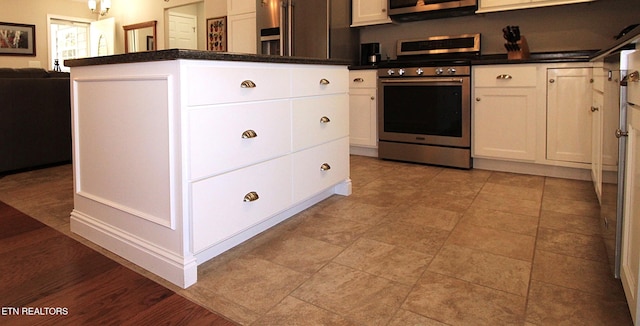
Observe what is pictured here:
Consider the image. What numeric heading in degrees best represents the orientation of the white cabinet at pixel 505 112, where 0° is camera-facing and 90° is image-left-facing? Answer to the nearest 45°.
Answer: approximately 0°

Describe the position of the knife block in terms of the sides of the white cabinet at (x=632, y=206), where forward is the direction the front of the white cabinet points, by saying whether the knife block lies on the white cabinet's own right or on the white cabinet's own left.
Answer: on the white cabinet's own right

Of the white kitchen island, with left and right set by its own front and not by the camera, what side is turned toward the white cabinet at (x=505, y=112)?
left

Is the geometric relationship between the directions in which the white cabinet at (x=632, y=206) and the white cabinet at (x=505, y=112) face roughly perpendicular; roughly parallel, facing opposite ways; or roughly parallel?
roughly perpendicular

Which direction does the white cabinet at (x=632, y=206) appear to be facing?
to the viewer's left

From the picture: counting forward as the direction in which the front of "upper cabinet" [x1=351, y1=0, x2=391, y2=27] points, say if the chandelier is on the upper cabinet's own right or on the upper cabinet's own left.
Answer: on the upper cabinet's own right

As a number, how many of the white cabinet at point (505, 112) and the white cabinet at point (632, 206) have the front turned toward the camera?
1

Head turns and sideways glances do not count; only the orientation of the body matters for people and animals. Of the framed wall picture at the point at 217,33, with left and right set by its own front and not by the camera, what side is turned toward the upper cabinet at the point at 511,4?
left
